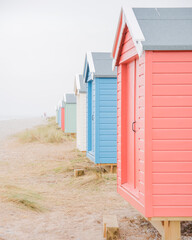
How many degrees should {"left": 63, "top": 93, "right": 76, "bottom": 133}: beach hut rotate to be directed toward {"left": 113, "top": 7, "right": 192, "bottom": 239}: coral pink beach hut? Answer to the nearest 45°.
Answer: approximately 90° to its left

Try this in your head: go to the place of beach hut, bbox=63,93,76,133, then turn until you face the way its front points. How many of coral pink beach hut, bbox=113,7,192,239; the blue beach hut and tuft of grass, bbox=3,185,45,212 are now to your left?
3

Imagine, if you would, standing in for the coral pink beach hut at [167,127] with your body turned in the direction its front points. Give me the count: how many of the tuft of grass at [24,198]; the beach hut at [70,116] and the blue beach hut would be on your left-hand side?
0

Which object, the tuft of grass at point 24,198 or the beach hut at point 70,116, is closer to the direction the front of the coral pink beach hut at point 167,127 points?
the tuft of grass

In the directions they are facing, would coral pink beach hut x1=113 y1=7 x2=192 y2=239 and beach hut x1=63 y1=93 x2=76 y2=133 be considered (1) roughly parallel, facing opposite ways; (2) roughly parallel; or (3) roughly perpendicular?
roughly parallel

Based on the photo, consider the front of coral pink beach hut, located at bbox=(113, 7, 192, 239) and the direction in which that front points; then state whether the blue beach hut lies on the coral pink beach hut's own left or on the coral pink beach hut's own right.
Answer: on the coral pink beach hut's own right

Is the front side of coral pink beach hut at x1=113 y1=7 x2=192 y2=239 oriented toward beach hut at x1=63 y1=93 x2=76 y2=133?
no

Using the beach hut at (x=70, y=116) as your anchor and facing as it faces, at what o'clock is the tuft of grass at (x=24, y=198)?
The tuft of grass is roughly at 9 o'clock from the beach hut.

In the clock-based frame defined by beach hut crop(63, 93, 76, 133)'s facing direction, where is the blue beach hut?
The blue beach hut is roughly at 9 o'clock from the beach hut.
